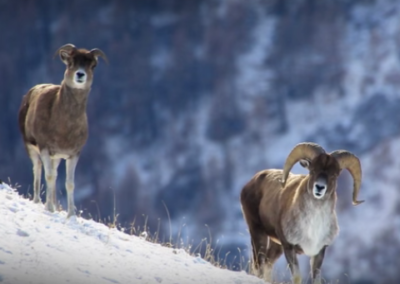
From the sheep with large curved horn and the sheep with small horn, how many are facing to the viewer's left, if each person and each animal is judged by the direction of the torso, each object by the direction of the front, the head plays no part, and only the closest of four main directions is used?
0

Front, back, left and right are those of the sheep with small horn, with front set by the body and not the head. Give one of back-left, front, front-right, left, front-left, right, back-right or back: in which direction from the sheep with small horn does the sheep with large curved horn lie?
front-left

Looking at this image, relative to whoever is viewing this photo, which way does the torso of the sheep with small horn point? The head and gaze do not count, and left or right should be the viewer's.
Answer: facing the viewer and to the right of the viewer

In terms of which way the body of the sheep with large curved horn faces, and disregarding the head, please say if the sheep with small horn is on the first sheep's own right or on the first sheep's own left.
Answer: on the first sheep's own right
